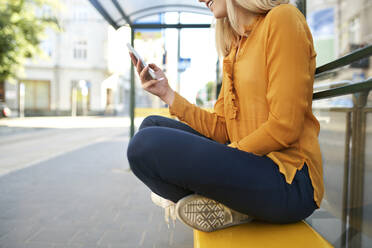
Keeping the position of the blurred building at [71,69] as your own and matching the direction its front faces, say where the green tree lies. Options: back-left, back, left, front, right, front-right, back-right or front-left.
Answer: front

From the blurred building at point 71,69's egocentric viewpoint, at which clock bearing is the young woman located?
The young woman is roughly at 12 o'clock from the blurred building.

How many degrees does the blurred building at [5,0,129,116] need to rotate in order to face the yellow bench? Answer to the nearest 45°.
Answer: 0° — it already faces it

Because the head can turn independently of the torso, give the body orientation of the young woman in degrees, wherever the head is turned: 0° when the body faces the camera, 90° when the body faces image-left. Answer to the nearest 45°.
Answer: approximately 90°

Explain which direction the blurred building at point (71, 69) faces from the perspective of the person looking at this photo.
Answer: facing the viewer

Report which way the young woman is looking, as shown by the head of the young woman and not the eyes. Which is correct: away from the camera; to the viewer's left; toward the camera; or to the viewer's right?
to the viewer's left
